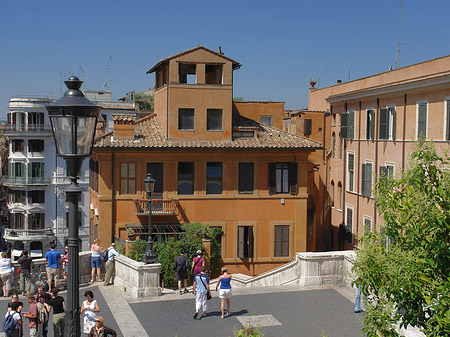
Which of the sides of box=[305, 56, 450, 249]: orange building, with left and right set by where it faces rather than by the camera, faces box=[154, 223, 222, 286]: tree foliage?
front

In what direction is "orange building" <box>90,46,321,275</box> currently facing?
toward the camera
